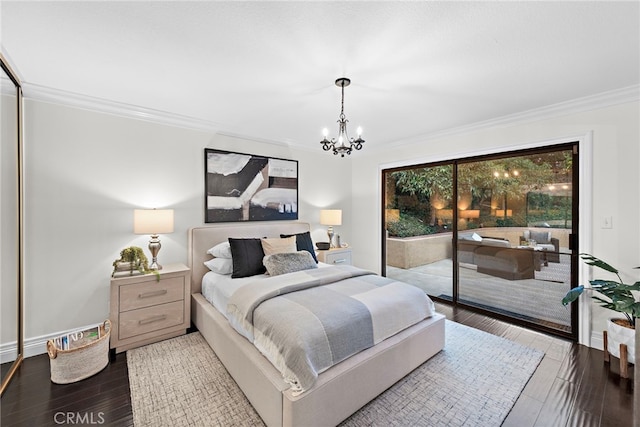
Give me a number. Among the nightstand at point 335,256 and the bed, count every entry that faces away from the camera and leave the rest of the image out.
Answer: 0

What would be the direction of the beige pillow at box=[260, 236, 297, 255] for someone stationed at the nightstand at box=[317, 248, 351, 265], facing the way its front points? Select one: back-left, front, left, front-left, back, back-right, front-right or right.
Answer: right

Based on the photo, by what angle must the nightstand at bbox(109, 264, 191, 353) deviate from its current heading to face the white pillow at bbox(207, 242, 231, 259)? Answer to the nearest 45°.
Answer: approximately 45° to its left

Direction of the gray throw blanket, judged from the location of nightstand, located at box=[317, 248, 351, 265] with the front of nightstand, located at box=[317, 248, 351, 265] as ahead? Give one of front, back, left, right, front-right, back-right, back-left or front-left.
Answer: front-right

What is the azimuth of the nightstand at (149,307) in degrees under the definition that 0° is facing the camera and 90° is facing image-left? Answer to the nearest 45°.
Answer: approximately 315°

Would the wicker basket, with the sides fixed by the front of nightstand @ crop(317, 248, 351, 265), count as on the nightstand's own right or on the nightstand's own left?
on the nightstand's own right

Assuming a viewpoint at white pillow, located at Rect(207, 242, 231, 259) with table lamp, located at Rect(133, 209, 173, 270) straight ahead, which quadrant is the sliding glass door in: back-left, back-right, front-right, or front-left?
back-left

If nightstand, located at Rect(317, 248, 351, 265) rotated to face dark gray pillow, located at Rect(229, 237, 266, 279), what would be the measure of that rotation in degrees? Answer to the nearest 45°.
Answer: approximately 90° to its right

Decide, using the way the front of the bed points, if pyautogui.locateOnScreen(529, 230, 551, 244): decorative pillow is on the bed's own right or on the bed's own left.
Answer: on the bed's own left

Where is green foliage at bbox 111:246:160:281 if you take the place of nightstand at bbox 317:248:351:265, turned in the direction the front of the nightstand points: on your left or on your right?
on your right

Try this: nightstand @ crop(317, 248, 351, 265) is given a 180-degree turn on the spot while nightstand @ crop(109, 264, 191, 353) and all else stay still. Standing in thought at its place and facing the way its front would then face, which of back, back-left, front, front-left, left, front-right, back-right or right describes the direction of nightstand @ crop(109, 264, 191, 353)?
left

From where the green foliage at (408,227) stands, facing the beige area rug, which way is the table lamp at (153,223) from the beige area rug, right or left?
right
